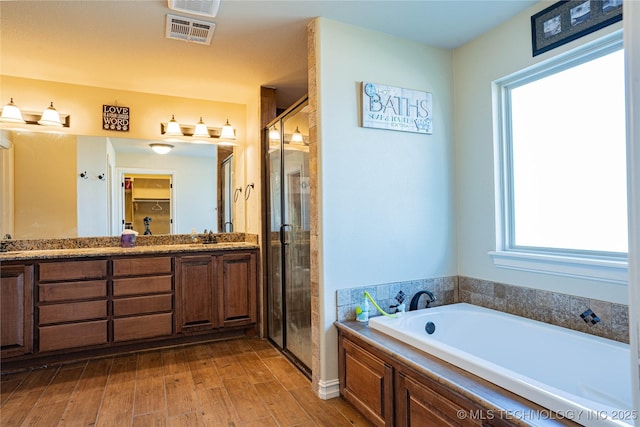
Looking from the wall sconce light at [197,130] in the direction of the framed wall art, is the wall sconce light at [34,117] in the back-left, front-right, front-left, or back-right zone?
back-right

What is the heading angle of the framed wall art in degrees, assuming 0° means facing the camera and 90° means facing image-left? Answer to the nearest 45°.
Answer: approximately 45°

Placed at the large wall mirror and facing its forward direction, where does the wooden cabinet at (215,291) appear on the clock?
The wooden cabinet is roughly at 10 o'clock from the large wall mirror.
